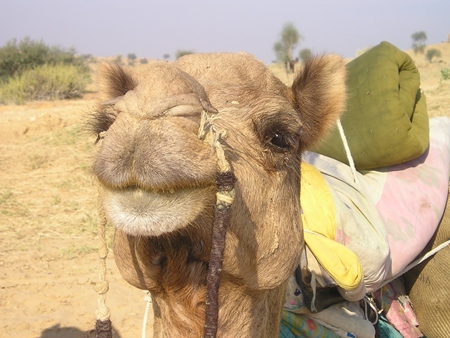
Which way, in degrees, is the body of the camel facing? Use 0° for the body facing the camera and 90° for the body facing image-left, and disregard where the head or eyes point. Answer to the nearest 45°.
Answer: approximately 45°

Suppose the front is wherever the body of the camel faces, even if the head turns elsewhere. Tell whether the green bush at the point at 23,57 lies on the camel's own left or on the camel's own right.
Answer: on the camel's own right

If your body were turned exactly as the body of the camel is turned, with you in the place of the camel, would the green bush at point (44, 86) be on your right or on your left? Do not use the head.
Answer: on your right

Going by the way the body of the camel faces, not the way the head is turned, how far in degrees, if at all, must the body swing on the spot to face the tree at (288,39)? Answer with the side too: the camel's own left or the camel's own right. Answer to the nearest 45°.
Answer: approximately 135° to the camel's own right

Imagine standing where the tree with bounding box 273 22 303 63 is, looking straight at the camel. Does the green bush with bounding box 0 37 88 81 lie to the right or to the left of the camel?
right
